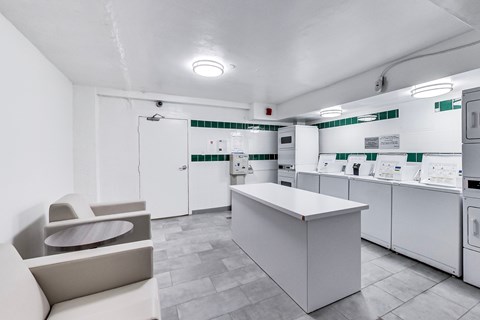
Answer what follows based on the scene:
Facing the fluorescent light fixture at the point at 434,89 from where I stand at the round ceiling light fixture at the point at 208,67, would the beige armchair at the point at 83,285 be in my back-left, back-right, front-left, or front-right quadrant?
back-right

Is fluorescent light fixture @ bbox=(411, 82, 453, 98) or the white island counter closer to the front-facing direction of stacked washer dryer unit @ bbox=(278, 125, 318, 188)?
the white island counter

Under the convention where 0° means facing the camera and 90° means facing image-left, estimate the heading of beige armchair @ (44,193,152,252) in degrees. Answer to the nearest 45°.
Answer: approximately 270°

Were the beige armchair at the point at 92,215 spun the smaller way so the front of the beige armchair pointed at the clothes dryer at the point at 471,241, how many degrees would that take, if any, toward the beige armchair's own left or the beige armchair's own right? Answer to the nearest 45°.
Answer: approximately 45° to the beige armchair's own right

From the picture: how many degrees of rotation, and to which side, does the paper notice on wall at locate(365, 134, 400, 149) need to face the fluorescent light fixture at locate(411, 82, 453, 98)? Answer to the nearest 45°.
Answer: approximately 45° to its left

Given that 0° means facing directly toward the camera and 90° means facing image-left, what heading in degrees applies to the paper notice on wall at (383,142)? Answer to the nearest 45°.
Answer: approximately 45°
